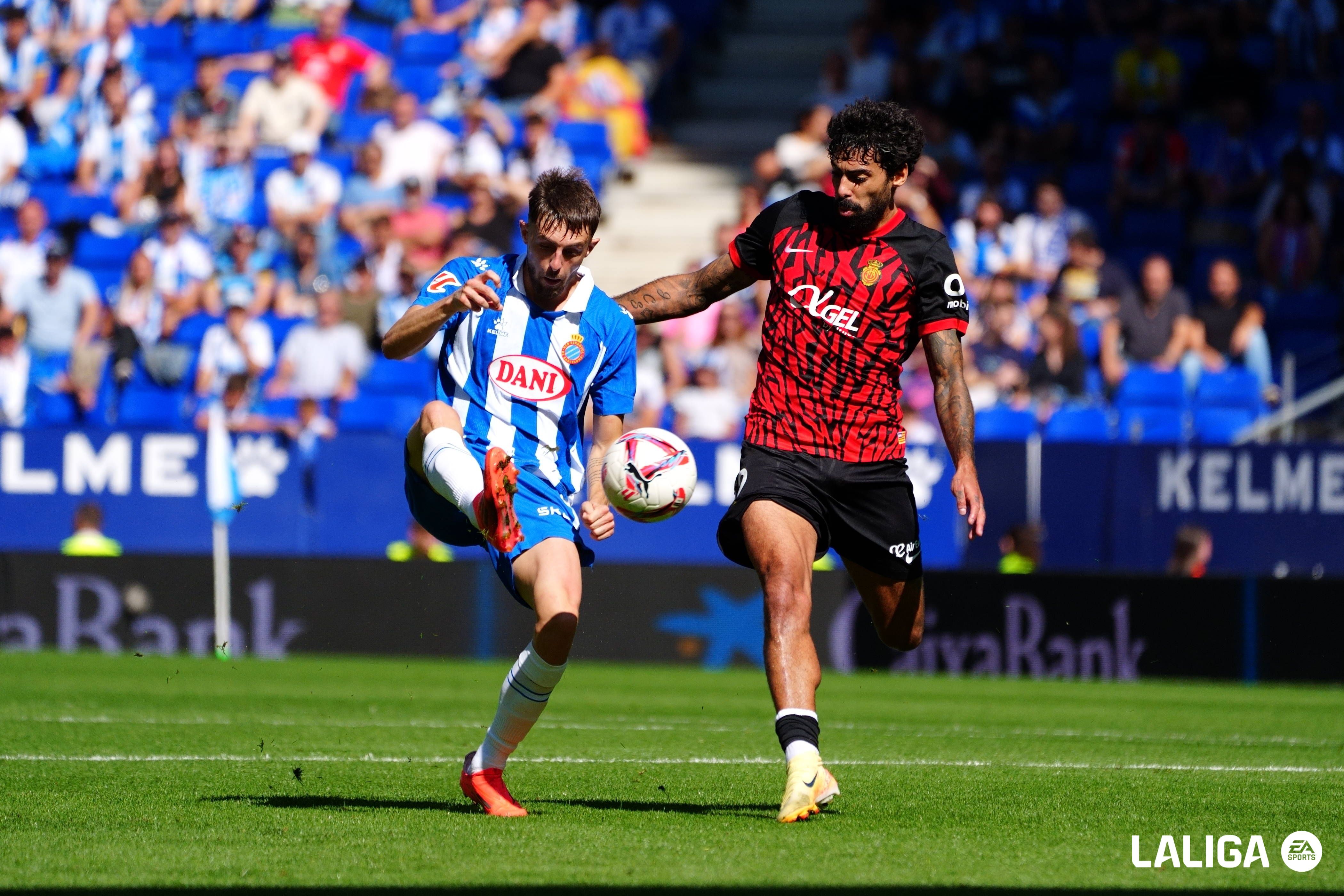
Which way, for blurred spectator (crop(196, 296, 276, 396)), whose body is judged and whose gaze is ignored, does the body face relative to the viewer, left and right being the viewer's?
facing the viewer

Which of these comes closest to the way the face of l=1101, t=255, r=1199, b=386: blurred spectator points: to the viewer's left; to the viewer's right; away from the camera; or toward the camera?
toward the camera

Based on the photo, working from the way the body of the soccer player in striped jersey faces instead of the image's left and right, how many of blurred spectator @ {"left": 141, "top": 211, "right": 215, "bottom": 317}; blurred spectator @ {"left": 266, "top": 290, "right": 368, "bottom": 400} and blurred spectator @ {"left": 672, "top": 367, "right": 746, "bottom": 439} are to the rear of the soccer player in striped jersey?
3

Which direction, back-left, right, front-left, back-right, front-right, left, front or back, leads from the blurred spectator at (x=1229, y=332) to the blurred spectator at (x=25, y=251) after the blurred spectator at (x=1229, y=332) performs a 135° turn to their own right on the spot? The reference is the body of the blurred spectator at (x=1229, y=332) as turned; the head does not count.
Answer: front-left

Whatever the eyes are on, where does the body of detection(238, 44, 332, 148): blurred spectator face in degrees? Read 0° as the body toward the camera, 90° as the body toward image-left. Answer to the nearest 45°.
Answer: approximately 0°

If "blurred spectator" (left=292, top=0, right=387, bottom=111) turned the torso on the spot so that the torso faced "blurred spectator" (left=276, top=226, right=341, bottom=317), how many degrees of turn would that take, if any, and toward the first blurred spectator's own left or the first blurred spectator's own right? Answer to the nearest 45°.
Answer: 0° — they already face them

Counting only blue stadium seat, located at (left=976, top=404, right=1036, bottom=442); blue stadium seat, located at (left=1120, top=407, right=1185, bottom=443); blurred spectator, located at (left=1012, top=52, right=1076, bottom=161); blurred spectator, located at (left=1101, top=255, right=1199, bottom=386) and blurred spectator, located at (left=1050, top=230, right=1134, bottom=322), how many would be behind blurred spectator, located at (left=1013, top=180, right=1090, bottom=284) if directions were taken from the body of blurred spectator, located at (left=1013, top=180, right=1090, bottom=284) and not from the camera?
1

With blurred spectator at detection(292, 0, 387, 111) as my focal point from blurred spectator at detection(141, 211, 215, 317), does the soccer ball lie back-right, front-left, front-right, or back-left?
back-right

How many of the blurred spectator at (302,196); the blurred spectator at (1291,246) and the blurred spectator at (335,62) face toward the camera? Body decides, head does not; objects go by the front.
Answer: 3

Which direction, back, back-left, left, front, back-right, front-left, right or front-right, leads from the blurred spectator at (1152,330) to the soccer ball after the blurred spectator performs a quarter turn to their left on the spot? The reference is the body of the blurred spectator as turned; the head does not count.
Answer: right

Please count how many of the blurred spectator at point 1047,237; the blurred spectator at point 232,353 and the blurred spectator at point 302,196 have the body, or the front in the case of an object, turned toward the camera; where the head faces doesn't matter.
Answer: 3

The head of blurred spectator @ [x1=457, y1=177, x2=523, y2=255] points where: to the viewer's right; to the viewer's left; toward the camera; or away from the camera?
toward the camera

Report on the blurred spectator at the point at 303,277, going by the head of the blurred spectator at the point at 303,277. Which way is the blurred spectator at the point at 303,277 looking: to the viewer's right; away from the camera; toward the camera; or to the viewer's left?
toward the camera

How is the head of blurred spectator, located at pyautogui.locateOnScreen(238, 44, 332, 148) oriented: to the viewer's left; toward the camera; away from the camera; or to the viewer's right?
toward the camera

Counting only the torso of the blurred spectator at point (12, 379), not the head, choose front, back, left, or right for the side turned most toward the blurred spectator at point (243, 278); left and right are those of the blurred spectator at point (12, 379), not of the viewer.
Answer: left

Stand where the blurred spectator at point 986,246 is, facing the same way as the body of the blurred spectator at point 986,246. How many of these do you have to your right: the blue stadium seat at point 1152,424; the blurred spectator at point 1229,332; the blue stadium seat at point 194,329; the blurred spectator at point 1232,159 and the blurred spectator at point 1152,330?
1

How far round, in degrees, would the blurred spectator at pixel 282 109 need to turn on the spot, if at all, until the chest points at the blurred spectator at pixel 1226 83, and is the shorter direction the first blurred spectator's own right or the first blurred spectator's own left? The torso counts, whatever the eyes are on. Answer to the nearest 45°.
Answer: approximately 45° to the first blurred spectator's own left

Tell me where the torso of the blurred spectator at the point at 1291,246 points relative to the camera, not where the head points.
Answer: toward the camera

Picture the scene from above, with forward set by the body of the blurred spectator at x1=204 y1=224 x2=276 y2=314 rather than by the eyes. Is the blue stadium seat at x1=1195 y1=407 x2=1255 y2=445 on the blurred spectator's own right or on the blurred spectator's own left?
on the blurred spectator's own left
